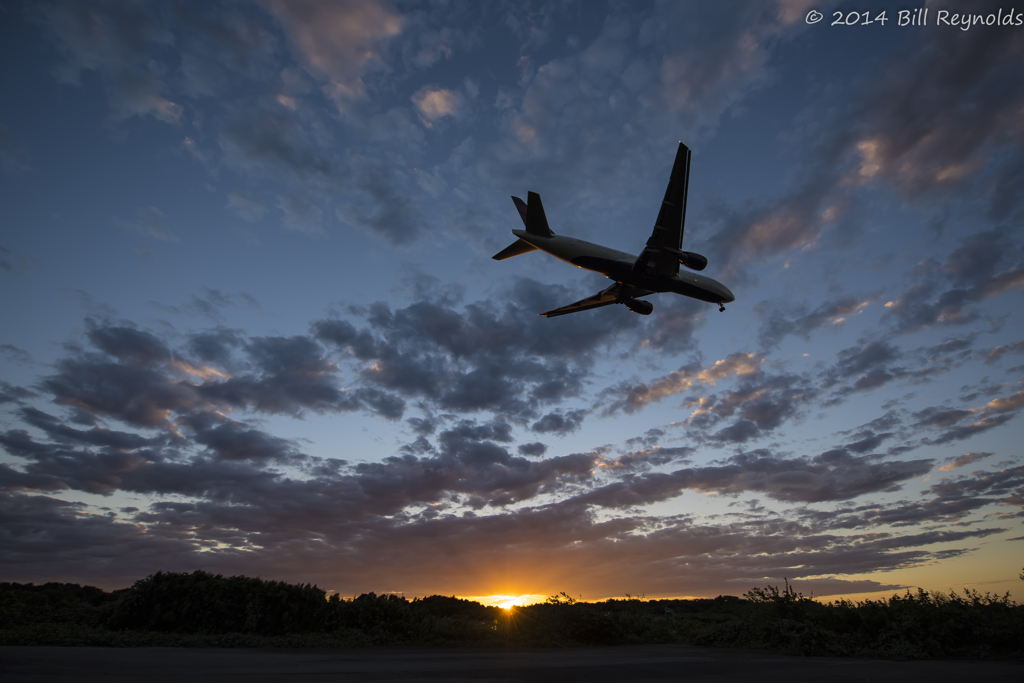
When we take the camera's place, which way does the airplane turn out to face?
facing away from the viewer and to the right of the viewer
